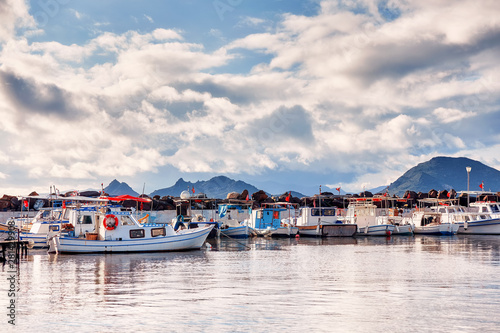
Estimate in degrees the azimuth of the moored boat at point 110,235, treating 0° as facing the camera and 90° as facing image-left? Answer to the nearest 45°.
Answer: approximately 270°

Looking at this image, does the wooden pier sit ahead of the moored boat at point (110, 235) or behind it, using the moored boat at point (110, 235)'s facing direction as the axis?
behind
